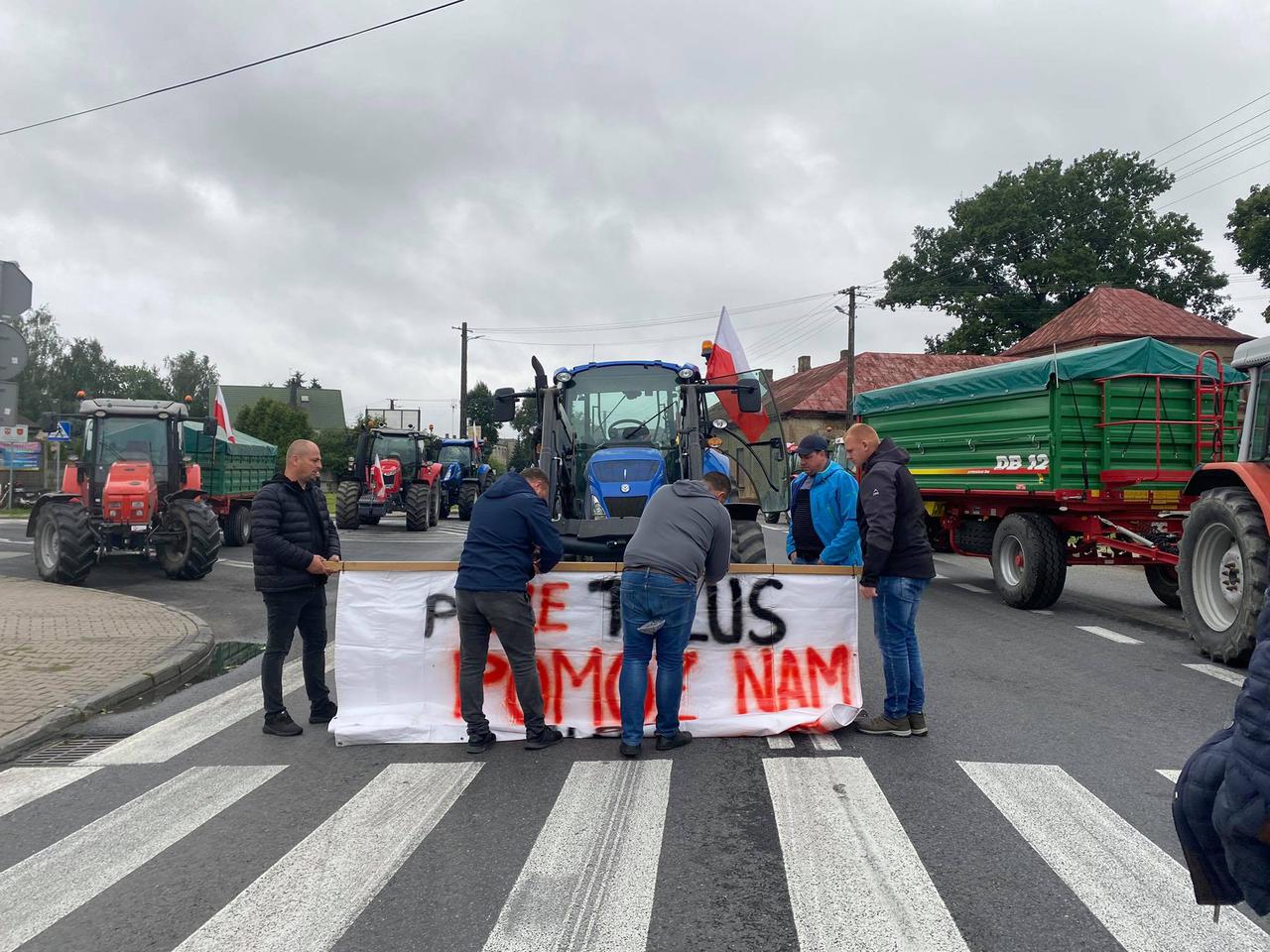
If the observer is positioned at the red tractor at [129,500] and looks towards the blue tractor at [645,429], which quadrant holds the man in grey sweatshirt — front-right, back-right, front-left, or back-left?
front-right

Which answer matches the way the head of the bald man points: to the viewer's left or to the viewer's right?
to the viewer's right

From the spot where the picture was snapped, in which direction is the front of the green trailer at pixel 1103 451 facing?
facing the viewer and to the right of the viewer

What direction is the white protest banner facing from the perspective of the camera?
toward the camera

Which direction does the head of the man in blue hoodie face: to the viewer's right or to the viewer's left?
to the viewer's right

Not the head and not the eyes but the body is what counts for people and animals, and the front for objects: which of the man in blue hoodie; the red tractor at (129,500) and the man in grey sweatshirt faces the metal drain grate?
the red tractor

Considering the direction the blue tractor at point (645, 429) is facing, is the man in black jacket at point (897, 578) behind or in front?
in front

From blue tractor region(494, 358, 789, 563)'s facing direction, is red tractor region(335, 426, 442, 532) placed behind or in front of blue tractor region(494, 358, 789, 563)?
behind

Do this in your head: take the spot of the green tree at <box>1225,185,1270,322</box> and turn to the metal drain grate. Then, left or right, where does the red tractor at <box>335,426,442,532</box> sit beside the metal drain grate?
right

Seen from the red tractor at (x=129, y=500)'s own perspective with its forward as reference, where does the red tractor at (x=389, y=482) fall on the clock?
the red tractor at (x=389, y=482) is roughly at 7 o'clock from the red tractor at (x=129, y=500).

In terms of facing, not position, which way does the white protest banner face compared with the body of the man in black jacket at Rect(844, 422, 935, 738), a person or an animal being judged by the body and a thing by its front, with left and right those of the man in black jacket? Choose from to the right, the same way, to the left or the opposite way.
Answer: to the left

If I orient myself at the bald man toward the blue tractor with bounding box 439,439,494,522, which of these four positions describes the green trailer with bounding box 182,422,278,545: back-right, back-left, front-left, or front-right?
front-left

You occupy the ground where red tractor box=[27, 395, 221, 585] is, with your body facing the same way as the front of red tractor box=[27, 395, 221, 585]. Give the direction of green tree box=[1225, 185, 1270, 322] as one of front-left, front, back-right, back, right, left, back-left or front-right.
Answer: left

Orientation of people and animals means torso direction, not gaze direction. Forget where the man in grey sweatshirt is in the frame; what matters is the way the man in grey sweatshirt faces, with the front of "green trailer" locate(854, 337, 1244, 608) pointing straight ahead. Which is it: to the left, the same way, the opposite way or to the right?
to the left

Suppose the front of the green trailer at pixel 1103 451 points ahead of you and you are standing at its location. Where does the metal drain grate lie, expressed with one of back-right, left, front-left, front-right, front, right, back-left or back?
right

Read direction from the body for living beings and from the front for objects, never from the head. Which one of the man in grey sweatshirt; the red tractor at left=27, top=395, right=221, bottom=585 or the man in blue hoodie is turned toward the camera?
the red tractor

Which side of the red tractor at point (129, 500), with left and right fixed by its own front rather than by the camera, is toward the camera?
front

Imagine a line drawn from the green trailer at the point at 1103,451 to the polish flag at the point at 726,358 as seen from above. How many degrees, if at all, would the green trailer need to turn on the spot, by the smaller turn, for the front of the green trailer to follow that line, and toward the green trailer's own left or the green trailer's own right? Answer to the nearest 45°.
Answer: approximately 135° to the green trailer's own right

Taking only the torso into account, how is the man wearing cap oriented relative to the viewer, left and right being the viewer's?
facing the viewer and to the left of the viewer
